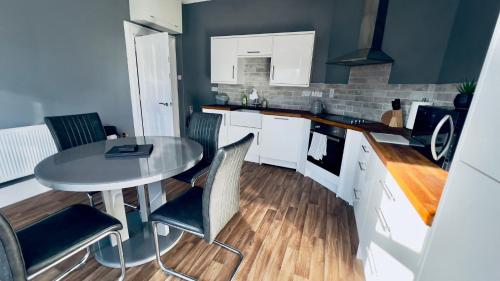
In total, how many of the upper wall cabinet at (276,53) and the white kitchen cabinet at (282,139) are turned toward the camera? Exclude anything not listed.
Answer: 2

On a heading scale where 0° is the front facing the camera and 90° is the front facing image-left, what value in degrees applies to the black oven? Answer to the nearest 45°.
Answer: approximately 45°

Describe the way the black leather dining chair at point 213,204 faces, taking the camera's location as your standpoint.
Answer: facing away from the viewer and to the left of the viewer

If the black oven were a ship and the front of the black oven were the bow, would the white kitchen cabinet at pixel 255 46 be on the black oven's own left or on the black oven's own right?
on the black oven's own right

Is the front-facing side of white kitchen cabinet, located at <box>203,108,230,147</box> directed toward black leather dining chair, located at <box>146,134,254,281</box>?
yes

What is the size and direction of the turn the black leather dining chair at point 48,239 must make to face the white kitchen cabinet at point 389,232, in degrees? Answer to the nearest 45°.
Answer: approximately 90° to its right
